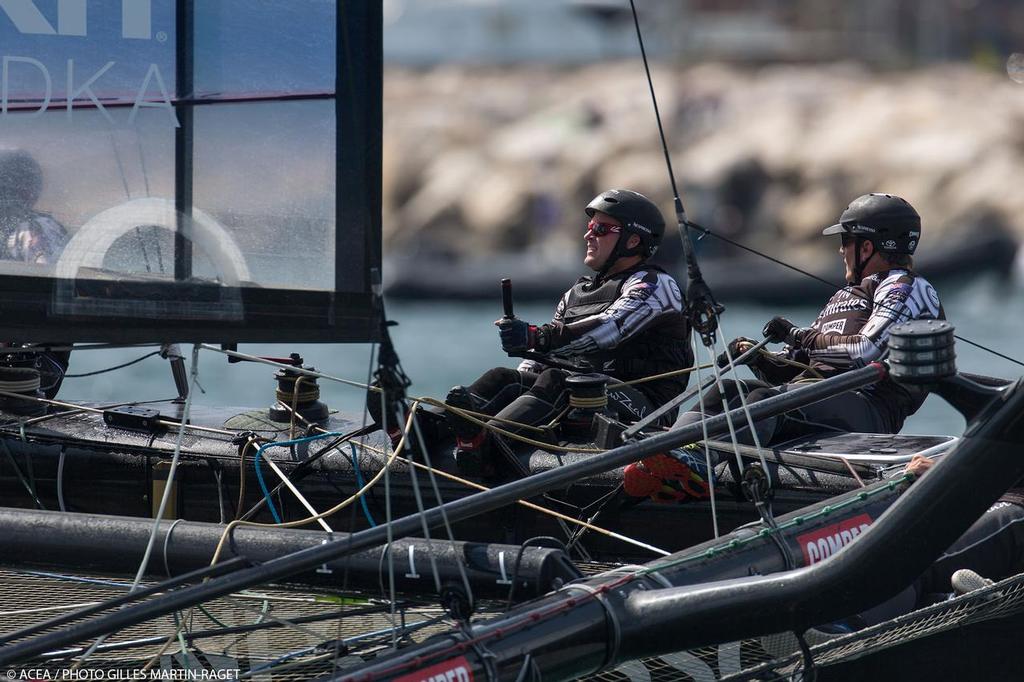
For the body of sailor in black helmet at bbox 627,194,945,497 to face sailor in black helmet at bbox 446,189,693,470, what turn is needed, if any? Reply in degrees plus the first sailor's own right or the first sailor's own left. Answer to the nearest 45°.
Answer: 0° — they already face them

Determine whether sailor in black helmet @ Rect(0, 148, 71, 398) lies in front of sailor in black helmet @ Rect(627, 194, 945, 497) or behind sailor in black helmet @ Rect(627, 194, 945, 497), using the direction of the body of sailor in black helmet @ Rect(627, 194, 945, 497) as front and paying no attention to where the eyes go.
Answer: in front

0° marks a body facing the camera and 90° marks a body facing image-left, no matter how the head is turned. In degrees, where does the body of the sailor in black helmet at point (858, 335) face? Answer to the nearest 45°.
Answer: approximately 90°
